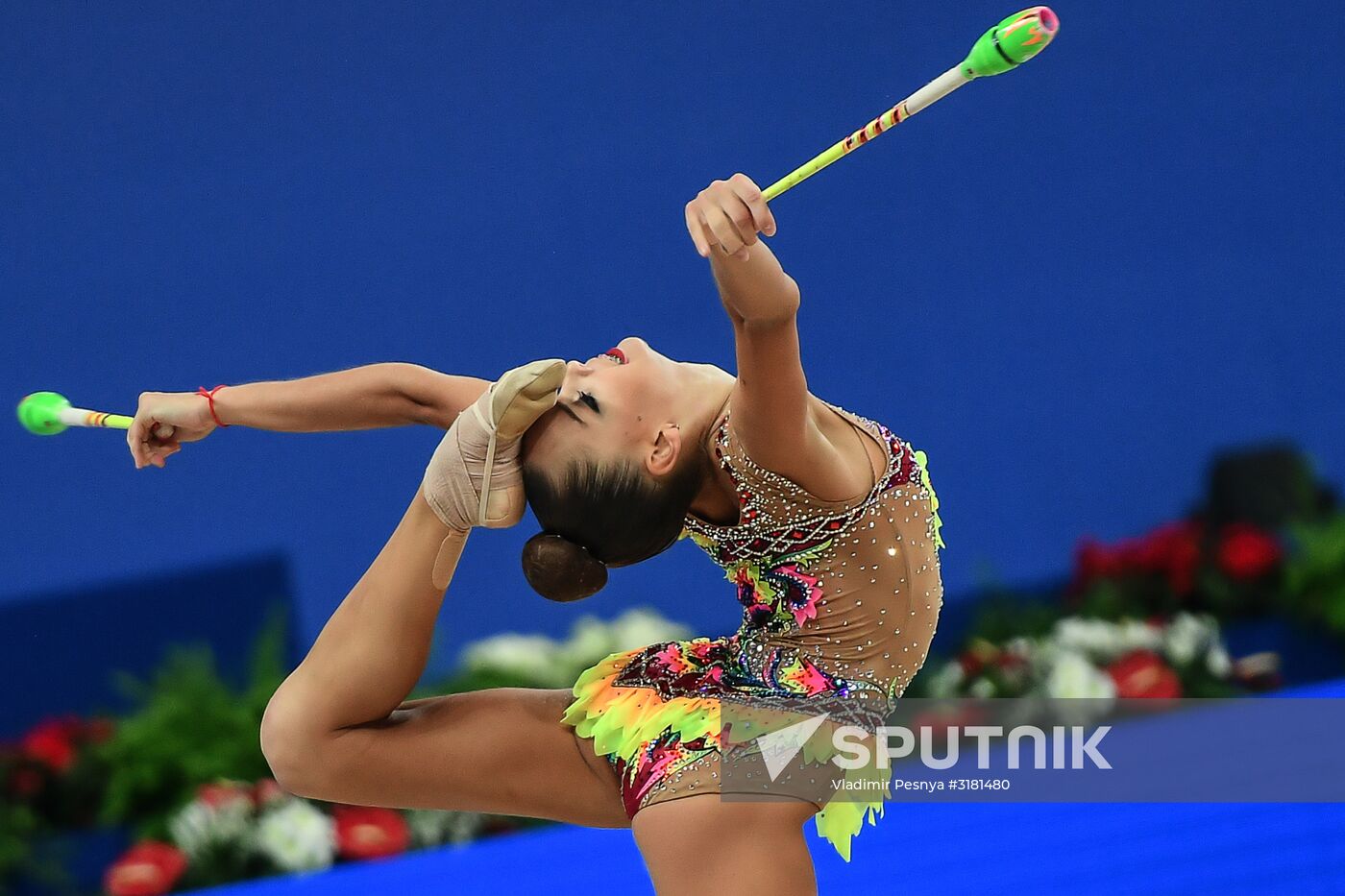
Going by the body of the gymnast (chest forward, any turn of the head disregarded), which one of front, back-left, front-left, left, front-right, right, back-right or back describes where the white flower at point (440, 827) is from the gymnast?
left

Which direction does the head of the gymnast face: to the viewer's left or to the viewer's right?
to the viewer's left

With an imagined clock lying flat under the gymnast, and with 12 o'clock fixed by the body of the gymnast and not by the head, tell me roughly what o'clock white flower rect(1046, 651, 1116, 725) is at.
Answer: The white flower is roughly at 10 o'clock from the gymnast.

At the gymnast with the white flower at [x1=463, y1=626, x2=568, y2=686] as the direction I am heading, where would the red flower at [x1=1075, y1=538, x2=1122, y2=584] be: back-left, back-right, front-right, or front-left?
front-right

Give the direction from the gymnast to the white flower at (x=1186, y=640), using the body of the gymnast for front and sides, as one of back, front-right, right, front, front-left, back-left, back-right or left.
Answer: front-left

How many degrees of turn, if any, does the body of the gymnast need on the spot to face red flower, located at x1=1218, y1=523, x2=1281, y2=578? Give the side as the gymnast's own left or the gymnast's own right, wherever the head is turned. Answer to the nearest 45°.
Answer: approximately 45° to the gymnast's own left

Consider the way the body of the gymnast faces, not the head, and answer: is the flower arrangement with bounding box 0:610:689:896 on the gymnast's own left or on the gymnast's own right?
on the gymnast's own left

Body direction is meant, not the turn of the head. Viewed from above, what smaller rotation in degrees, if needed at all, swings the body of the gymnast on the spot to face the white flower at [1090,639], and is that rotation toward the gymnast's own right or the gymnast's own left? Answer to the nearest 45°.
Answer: approximately 45° to the gymnast's own left

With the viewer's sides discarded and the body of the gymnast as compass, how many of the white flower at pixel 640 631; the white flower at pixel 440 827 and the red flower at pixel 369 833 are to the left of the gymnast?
3

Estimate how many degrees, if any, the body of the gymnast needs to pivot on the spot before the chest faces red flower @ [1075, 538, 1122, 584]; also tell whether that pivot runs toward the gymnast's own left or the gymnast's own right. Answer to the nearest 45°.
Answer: approximately 45° to the gymnast's own left

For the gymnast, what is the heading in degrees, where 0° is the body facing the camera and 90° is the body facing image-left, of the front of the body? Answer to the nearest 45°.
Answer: approximately 270°

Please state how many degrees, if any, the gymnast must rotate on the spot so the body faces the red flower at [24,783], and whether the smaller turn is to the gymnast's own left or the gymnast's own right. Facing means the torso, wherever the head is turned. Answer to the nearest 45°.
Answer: approximately 135° to the gymnast's own left

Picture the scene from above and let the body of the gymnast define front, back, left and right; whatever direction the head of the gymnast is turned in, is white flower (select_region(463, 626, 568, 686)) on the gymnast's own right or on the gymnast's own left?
on the gymnast's own left

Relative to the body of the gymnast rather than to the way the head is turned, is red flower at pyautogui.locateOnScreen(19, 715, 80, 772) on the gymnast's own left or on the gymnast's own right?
on the gymnast's own left

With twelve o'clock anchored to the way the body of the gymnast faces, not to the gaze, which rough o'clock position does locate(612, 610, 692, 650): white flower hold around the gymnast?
The white flower is roughly at 9 o'clock from the gymnast.
